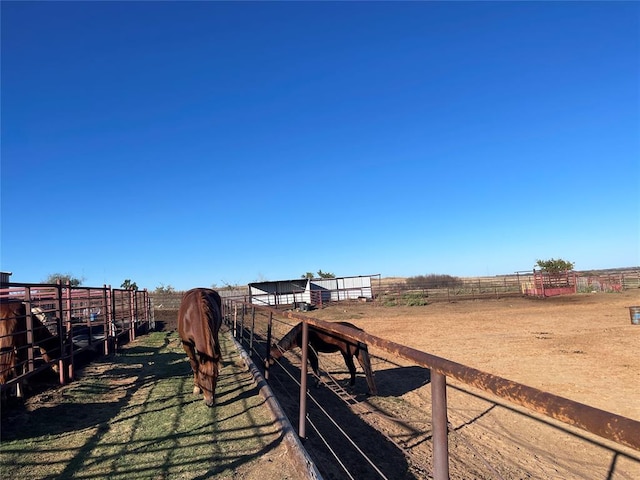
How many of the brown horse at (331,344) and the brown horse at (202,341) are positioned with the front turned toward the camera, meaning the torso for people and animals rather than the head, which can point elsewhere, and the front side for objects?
1

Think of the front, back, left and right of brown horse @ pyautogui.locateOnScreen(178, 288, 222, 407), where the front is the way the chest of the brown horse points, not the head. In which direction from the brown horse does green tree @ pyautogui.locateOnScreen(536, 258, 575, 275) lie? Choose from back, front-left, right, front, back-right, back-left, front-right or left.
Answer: back-left

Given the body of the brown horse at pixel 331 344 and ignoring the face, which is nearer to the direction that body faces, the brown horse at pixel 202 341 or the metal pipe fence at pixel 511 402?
the brown horse

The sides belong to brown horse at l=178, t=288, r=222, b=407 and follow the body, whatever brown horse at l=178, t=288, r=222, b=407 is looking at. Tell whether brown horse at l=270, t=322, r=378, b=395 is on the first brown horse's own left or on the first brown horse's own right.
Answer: on the first brown horse's own left

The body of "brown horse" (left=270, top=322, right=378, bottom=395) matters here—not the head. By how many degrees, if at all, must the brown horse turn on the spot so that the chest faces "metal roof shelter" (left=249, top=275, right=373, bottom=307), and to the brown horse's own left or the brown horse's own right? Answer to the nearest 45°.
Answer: approximately 90° to the brown horse's own right

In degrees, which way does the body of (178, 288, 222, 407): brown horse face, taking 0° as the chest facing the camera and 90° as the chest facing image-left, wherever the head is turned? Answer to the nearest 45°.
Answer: approximately 0°

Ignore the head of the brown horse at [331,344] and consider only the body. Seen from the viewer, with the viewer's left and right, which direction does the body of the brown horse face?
facing to the left of the viewer

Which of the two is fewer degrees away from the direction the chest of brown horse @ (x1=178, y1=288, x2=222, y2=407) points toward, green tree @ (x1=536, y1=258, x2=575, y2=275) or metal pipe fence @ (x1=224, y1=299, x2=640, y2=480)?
the metal pipe fence

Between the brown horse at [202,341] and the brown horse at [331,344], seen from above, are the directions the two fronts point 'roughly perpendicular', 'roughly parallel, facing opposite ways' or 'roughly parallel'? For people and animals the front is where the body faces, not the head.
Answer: roughly perpendicular

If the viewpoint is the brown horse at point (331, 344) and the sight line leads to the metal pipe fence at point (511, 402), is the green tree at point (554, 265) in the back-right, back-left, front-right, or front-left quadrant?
back-left
